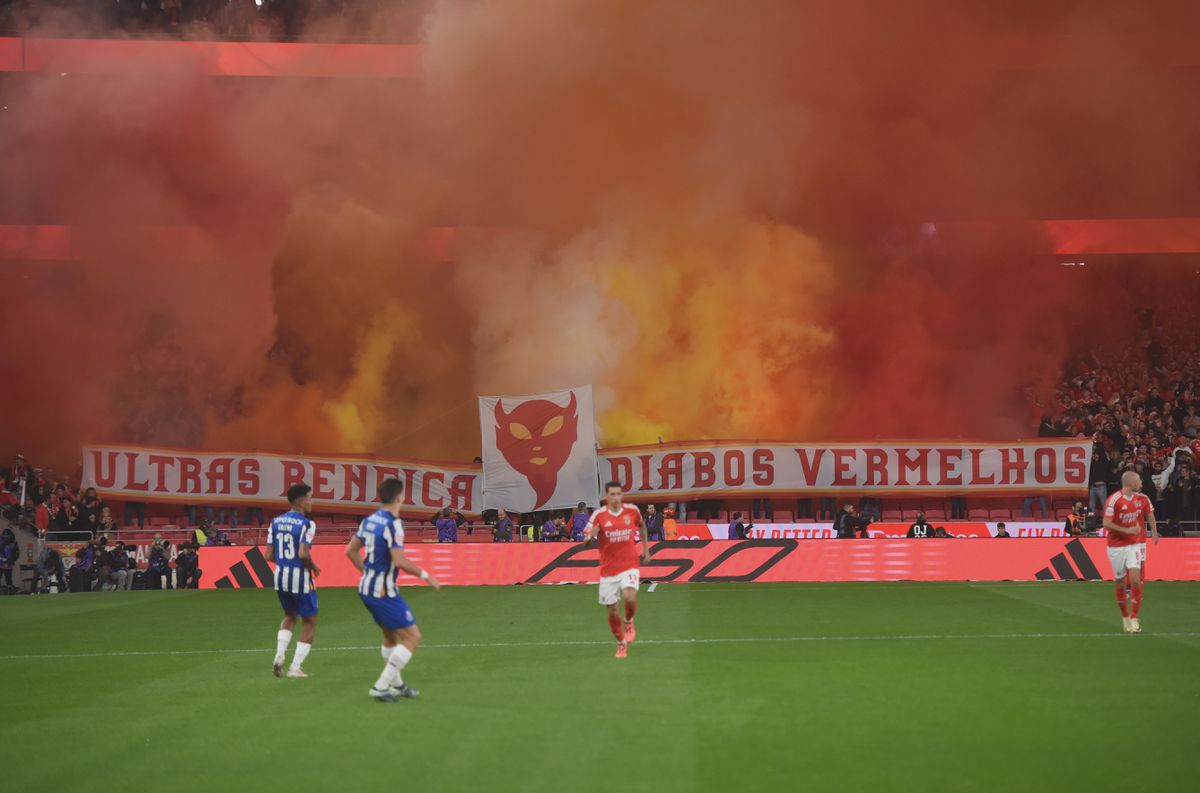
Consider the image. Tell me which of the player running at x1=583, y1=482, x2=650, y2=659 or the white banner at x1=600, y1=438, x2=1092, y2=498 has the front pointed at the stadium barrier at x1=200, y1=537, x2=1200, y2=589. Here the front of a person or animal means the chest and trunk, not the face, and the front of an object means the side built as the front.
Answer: the white banner

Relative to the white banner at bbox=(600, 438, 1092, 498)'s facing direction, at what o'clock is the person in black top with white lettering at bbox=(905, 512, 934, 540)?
The person in black top with white lettering is roughly at 11 o'clock from the white banner.

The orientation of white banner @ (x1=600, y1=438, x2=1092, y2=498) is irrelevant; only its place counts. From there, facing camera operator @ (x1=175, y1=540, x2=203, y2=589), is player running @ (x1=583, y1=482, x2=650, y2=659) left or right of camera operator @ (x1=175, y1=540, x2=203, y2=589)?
left

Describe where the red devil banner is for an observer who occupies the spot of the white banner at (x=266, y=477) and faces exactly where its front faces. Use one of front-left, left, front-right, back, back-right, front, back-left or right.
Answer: front-left

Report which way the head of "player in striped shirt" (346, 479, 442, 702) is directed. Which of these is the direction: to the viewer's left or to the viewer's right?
to the viewer's right

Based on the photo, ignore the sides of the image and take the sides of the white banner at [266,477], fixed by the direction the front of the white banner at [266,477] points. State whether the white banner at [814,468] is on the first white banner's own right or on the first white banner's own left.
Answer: on the first white banner's own left

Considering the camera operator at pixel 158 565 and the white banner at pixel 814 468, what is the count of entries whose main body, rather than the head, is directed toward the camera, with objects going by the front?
2

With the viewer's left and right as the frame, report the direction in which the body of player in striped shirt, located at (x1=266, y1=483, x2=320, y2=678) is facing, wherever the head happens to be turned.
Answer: facing away from the viewer and to the right of the viewer
